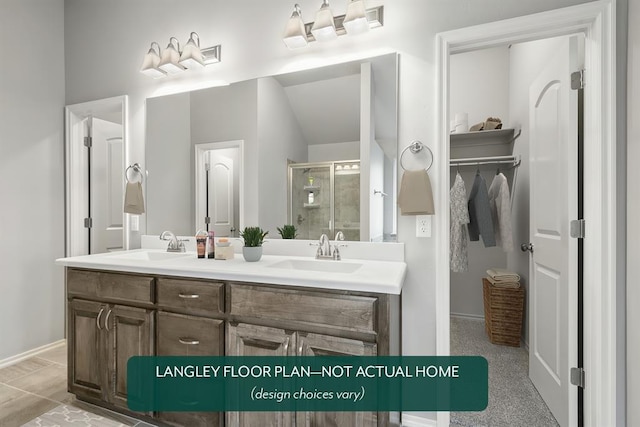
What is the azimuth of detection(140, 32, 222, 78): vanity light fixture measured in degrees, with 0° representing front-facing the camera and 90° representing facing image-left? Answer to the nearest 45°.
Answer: approximately 45°

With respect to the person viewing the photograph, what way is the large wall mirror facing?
facing the viewer and to the left of the viewer

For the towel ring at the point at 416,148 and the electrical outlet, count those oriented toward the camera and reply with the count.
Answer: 2

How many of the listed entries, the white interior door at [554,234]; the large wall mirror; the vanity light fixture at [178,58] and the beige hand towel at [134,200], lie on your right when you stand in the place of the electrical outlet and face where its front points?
3

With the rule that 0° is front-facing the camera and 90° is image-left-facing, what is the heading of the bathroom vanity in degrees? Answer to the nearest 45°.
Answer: approximately 45°

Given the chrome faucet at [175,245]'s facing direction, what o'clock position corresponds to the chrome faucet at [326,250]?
the chrome faucet at [326,250] is roughly at 9 o'clock from the chrome faucet at [175,245].

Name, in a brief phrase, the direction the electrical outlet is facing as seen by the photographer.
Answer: facing the viewer

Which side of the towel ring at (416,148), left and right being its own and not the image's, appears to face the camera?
front

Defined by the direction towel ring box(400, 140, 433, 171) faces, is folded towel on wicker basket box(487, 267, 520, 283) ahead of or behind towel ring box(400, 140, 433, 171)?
behind

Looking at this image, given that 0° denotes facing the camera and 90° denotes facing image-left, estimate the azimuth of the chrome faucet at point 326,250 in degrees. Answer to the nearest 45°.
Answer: approximately 45°
